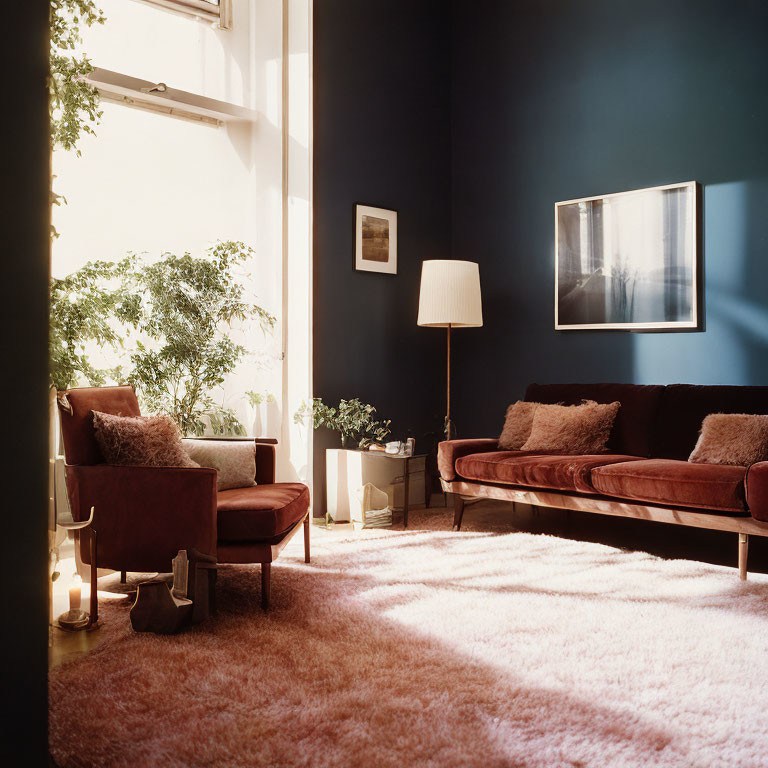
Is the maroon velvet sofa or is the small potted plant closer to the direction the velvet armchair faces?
the maroon velvet sofa

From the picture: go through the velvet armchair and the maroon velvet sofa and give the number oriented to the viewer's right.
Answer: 1

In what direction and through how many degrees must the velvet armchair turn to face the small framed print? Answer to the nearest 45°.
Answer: approximately 45° to its left

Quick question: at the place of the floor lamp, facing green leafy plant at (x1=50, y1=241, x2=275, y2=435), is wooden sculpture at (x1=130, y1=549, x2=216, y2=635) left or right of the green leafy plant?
left

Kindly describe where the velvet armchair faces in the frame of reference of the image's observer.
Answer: facing to the right of the viewer
